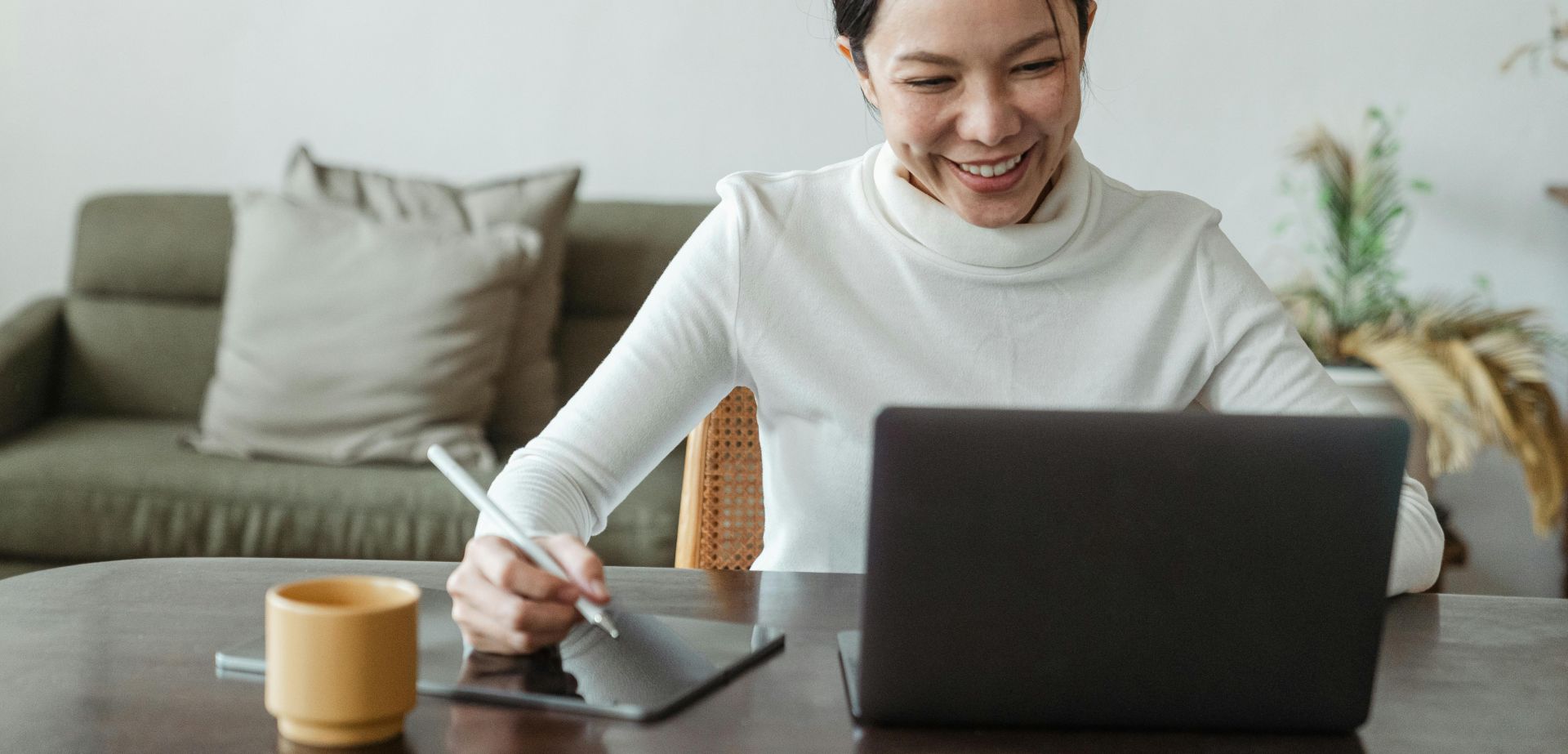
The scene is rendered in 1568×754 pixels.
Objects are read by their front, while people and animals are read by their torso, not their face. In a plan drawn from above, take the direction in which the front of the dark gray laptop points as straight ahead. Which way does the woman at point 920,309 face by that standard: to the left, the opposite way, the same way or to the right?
the opposite way

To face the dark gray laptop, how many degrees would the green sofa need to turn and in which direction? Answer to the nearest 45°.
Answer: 0° — it already faces it

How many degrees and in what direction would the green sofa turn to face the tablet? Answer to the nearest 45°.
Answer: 0° — it already faces it

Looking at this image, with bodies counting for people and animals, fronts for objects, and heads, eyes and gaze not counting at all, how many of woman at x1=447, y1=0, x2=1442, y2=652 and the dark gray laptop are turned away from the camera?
1

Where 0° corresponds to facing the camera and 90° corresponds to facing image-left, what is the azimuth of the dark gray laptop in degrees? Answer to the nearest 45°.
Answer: approximately 180°

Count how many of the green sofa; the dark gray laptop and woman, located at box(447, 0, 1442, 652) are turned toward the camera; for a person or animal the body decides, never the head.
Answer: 2
